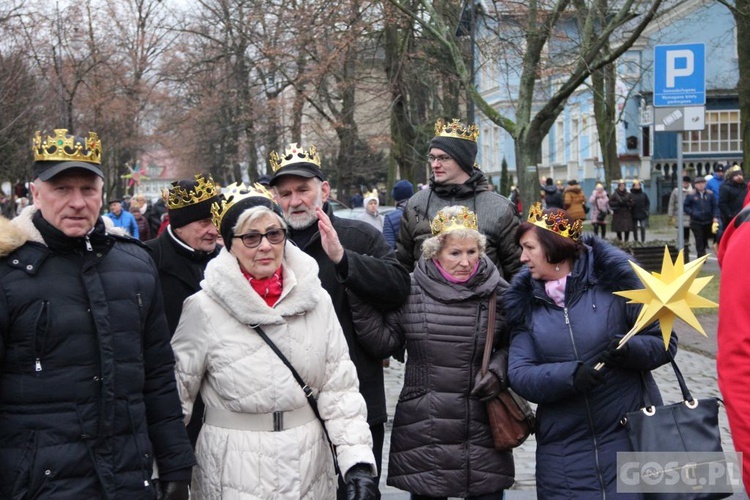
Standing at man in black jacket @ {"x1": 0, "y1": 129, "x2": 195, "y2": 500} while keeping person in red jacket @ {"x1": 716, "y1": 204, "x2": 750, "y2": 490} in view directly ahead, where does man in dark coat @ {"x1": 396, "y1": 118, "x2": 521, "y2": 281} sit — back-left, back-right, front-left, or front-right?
front-left

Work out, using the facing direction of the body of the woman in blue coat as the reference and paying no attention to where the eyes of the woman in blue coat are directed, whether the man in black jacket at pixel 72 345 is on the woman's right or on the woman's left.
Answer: on the woman's right

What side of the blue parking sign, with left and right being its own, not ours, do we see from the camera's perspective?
front

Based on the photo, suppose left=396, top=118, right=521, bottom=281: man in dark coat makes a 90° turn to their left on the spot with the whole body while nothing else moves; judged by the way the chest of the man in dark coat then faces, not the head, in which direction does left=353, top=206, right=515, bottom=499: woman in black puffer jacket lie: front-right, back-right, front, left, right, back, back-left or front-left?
right

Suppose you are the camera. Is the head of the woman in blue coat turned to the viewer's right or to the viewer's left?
to the viewer's left

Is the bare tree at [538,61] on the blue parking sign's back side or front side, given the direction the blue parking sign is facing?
on the back side

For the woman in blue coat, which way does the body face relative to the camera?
toward the camera

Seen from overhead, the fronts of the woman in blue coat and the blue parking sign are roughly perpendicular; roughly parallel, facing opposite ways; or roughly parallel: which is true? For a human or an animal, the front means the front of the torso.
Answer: roughly parallel

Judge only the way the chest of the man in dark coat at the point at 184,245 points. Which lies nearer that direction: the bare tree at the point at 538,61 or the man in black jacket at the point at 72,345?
the man in black jacket

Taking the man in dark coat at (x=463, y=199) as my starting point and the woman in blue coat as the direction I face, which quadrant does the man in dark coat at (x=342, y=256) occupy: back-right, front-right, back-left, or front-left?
front-right

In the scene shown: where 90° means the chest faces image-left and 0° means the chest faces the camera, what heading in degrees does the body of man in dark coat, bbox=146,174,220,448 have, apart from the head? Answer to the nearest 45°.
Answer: approximately 315°

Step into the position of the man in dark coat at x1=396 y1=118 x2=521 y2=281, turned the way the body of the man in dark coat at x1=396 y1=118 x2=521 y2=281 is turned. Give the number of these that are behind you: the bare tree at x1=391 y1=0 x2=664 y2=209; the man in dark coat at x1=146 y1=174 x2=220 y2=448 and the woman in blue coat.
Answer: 1

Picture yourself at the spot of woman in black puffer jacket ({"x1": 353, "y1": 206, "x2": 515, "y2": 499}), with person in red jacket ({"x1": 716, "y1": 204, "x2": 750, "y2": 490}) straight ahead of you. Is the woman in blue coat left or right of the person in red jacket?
left

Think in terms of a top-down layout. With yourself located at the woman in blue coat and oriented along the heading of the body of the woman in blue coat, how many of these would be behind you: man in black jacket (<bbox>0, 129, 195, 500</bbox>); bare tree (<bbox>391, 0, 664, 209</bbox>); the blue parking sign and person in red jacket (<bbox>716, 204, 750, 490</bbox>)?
2

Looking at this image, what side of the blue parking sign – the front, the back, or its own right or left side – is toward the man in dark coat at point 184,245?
front

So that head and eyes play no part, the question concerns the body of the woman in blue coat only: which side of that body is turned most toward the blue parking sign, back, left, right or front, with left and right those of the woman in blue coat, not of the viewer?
back

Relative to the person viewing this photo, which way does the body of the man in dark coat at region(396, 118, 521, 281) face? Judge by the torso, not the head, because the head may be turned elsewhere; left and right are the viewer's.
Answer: facing the viewer

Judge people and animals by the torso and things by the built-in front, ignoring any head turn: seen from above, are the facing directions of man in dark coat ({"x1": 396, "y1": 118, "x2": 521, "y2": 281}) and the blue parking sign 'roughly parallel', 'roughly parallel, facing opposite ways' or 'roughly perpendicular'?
roughly parallel
